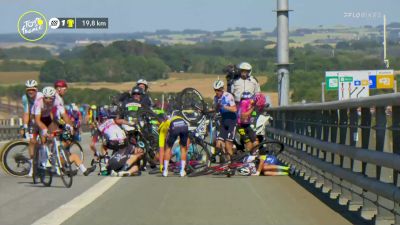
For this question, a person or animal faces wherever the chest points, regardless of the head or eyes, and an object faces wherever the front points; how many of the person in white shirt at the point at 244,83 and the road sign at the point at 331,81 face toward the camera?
2

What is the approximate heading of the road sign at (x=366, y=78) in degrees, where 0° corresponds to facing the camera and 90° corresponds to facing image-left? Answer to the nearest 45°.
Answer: approximately 0°

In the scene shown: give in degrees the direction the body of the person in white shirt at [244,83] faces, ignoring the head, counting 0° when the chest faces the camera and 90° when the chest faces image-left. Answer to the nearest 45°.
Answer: approximately 0°

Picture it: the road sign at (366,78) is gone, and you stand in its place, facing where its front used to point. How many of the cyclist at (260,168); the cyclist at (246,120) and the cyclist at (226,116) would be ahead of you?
3
